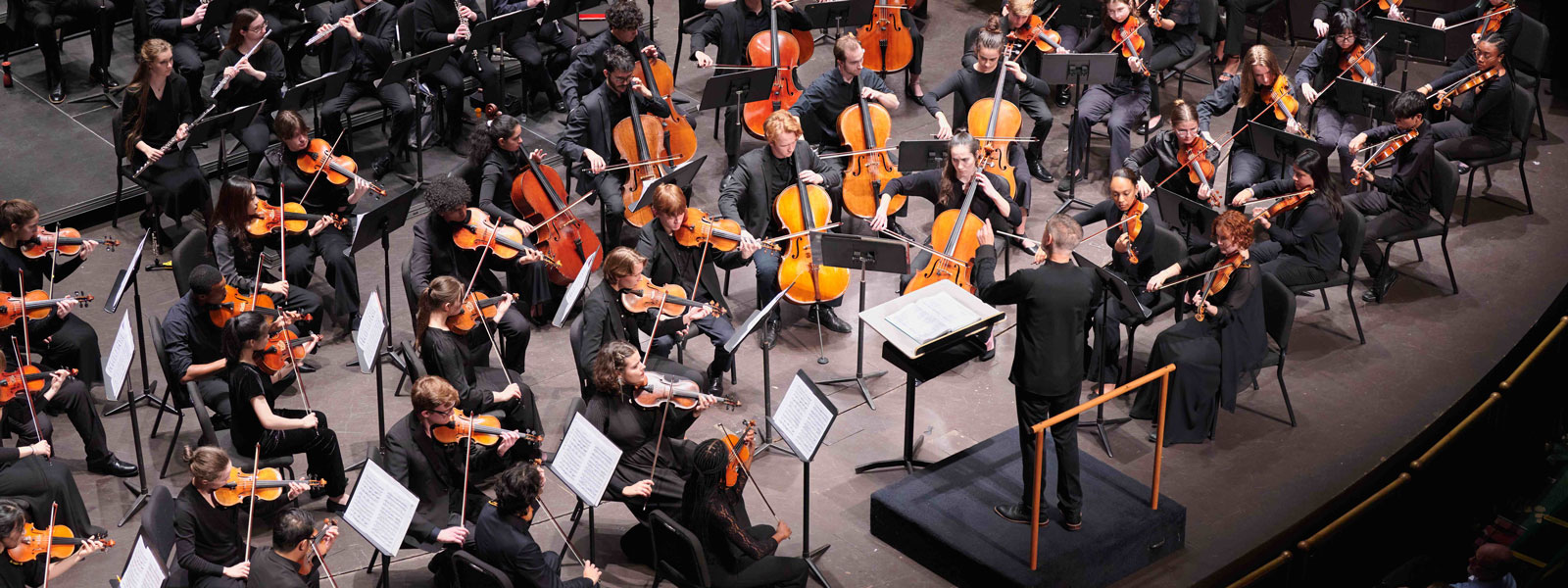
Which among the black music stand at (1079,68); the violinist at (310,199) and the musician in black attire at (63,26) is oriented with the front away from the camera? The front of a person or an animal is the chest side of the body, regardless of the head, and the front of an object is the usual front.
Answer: the black music stand

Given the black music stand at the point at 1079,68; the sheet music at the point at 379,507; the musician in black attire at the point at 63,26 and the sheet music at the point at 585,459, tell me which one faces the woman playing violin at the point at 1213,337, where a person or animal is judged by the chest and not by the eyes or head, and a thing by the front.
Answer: the musician in black attire

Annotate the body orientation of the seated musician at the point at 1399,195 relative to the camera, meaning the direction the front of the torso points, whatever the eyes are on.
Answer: to the viewer's left

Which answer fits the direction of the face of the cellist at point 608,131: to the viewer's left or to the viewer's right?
to the viewer's right

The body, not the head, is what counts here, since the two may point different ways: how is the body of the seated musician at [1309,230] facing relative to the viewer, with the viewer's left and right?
facing to the left of the viewer

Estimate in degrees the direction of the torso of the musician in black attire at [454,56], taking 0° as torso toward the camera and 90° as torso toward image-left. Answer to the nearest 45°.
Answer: approximately 315°

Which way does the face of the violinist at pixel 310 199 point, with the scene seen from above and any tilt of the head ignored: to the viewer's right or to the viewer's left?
to the viewer's right

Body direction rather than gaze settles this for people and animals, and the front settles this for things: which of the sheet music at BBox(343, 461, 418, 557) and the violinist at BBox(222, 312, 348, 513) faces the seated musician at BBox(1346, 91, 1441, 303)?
the violinist

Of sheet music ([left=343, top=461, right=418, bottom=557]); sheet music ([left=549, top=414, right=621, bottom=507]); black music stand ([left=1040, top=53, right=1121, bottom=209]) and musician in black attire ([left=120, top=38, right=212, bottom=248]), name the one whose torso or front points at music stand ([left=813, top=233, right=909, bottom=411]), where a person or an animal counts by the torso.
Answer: the musician in black attire

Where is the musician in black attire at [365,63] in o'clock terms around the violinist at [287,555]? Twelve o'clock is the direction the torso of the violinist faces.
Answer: The musician in black attire is roughly at 11 o'clock from the violinist.

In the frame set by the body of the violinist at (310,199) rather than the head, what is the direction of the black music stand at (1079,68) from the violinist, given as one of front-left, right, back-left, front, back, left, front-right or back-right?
front-left

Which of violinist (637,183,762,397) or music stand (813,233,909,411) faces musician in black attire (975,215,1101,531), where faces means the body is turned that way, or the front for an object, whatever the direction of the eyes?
the violinist

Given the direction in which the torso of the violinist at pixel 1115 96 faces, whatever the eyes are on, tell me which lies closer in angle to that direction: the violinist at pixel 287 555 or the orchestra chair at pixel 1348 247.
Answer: the violinist

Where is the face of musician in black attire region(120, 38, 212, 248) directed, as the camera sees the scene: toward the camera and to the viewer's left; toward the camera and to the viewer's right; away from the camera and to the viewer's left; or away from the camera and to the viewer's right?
toward the camera and to the viewer's right

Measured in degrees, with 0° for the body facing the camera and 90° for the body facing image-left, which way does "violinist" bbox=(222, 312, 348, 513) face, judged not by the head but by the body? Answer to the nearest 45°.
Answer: approximately 270°

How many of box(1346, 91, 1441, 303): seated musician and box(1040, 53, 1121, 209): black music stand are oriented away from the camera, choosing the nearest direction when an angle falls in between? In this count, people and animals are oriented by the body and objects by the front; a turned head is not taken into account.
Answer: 1

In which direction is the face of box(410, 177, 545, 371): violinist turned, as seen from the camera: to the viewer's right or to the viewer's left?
to the viewer's right
